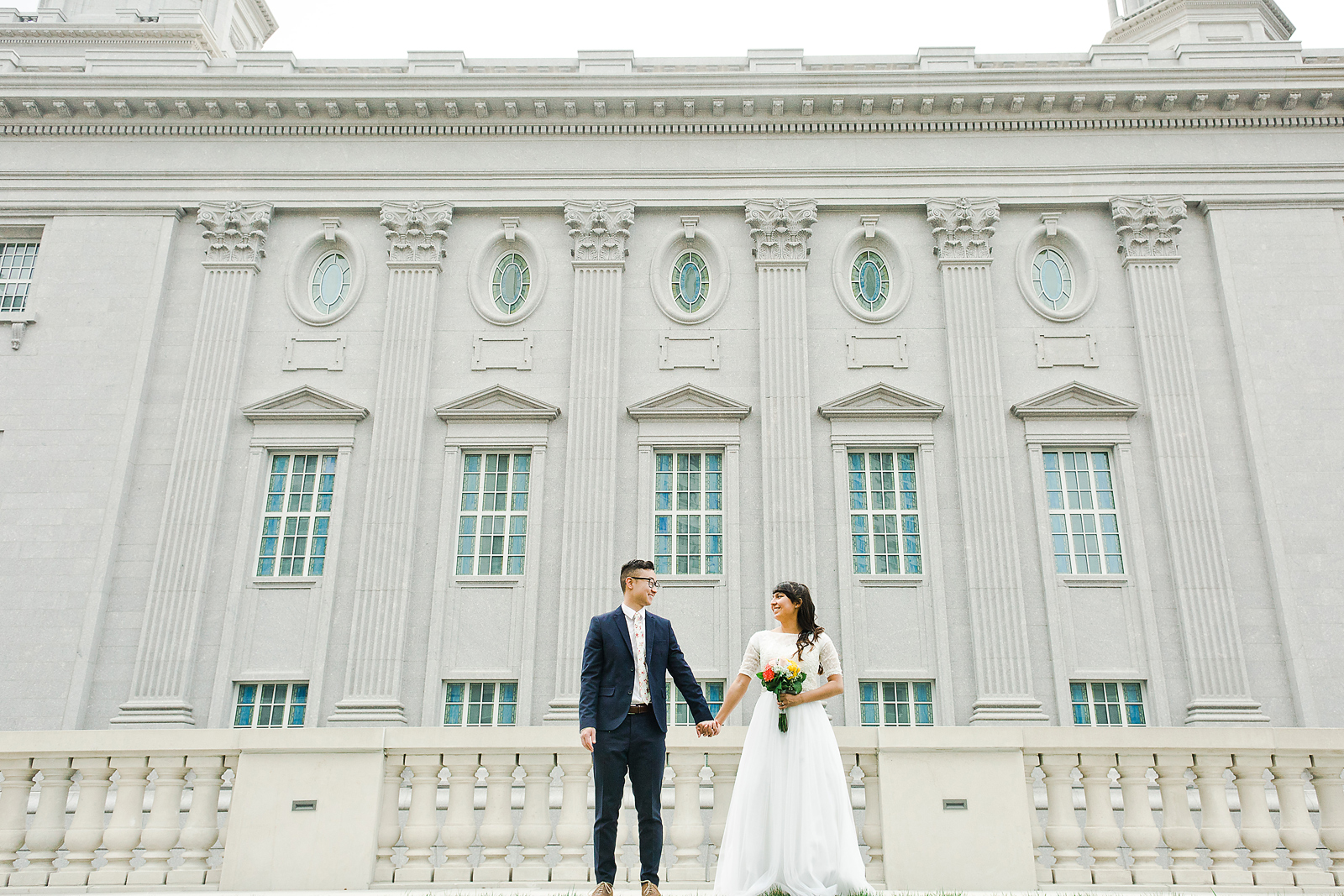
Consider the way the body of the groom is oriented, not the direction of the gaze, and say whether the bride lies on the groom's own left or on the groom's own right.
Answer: on the groom's own left

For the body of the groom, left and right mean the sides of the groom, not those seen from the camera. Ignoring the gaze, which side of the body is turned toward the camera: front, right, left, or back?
front

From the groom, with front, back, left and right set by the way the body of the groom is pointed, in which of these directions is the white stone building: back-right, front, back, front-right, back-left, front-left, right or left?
back
